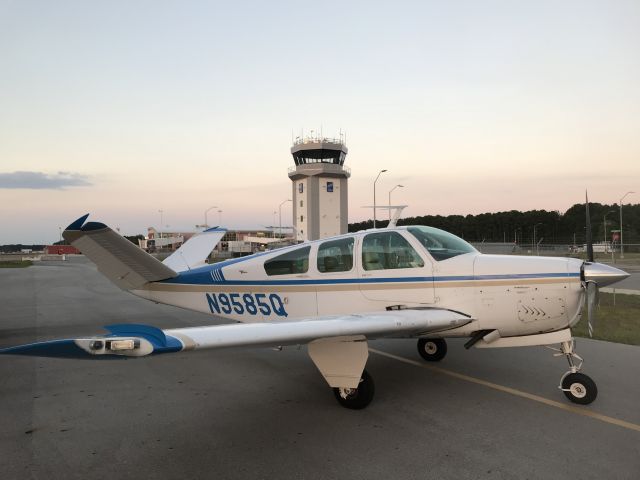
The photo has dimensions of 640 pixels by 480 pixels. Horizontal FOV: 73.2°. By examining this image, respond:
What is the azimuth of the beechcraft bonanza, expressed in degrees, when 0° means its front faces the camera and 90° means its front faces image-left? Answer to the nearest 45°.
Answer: approximately 315°
